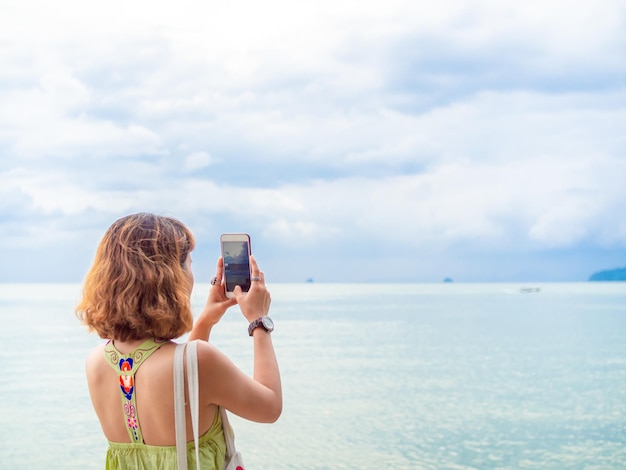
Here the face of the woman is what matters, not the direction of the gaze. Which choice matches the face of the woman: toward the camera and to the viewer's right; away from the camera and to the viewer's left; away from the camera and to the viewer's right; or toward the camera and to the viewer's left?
away from the camera and to the viewer's right

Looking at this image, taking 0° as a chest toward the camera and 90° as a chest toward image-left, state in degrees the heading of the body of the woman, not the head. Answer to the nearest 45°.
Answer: approximately 225°
